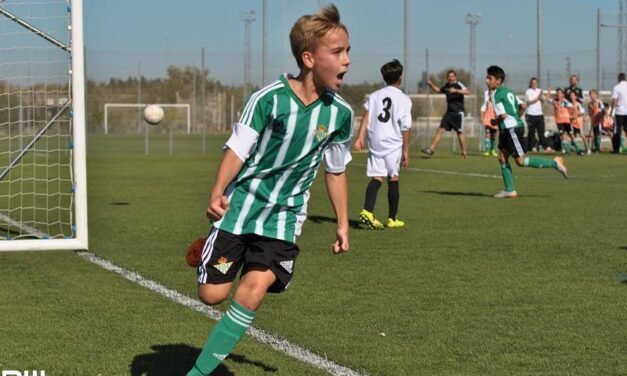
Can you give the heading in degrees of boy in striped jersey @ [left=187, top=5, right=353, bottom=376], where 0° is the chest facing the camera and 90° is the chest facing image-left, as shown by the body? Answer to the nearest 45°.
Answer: approximately 315°

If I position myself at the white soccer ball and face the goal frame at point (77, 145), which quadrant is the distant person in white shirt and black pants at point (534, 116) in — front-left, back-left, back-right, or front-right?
back-left

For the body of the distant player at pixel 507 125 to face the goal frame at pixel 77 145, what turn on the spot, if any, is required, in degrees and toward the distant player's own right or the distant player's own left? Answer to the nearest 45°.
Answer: approximately 45° to the distant player's own left

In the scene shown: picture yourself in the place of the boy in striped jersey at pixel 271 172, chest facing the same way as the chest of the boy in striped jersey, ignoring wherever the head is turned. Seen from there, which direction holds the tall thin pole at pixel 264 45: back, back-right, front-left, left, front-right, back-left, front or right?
back-left

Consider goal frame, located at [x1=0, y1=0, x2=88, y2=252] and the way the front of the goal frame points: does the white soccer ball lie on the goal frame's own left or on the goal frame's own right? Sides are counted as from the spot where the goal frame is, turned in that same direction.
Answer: on the goal frame's own left

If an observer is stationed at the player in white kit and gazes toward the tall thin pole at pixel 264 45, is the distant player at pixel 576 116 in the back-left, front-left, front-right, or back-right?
front-right

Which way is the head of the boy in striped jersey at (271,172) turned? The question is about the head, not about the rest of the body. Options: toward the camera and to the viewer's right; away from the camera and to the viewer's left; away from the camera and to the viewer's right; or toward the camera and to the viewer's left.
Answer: toward the camera and to the viewer's right

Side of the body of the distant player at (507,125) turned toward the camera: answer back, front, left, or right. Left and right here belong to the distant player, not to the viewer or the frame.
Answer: left

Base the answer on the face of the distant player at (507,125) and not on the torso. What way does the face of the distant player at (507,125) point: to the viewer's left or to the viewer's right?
to the viewer's left

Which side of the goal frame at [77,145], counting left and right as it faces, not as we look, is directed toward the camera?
right

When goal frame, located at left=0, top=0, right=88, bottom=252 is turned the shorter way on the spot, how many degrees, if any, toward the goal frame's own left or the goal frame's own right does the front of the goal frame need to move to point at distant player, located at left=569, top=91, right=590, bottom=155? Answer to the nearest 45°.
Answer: approximately 45° to the goal frame's own left

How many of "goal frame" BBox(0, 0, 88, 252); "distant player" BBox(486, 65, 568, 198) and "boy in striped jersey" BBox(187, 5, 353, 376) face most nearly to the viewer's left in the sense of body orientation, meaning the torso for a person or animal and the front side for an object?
1
